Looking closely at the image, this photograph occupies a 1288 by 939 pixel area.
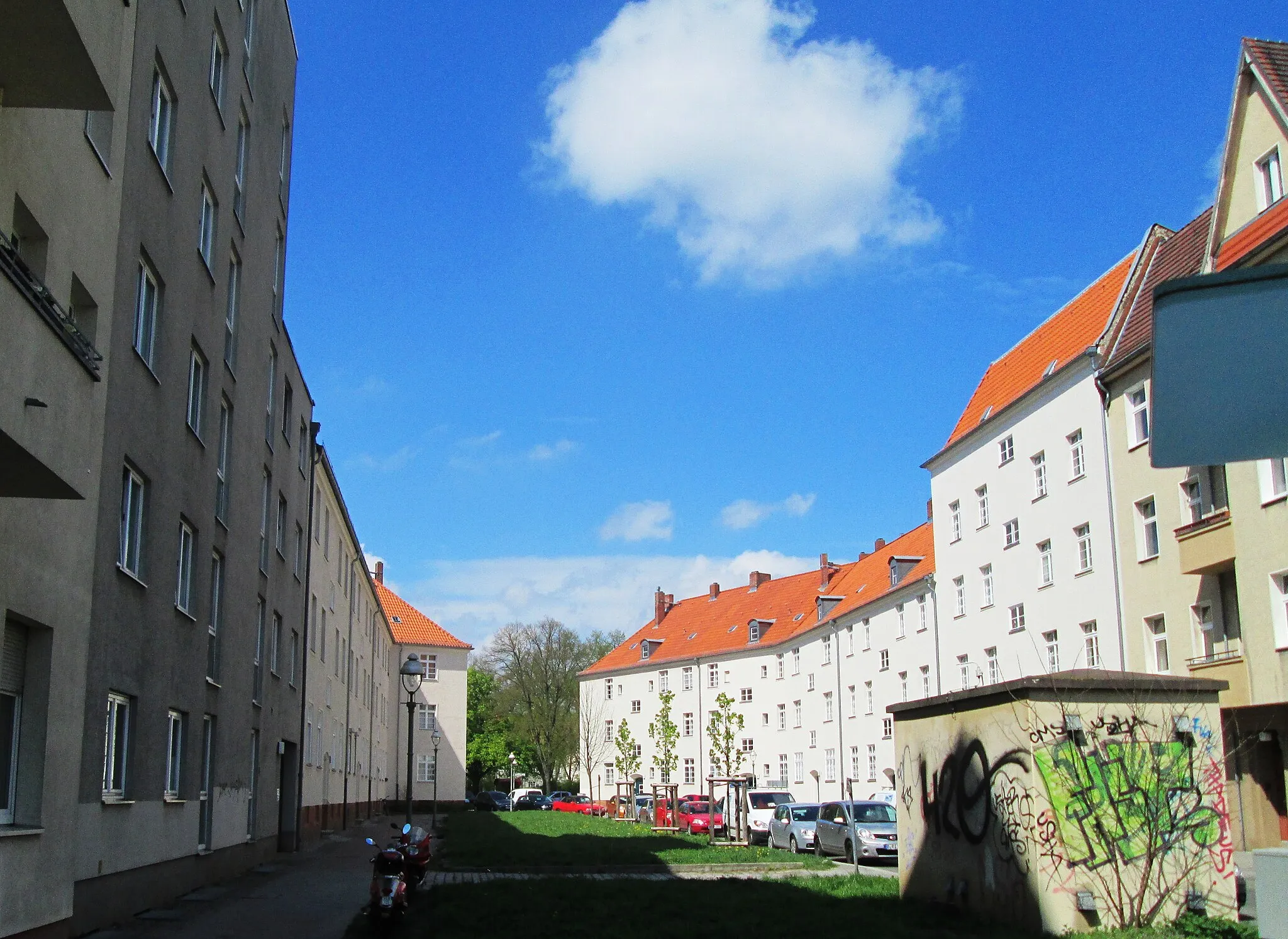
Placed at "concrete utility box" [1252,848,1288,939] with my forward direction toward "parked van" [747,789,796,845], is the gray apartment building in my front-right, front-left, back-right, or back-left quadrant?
front-left

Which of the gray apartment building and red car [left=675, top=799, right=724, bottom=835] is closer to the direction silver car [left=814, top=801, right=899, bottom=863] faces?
the gray apartment building

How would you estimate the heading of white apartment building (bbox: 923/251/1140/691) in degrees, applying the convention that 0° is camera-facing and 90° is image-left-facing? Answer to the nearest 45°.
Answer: approximately 45°

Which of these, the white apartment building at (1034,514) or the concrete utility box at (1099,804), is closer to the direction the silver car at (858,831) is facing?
the concrete utility box

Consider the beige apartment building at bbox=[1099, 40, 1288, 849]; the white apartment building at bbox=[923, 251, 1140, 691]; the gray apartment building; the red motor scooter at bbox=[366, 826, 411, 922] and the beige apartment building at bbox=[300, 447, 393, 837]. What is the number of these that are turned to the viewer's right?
2

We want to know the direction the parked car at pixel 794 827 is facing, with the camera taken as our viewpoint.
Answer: facing the viewer and to the right of the viewer

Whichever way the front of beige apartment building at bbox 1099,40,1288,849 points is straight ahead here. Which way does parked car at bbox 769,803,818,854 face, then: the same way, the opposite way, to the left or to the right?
to the left

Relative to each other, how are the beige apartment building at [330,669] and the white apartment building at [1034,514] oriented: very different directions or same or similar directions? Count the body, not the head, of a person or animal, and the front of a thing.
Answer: very different directions

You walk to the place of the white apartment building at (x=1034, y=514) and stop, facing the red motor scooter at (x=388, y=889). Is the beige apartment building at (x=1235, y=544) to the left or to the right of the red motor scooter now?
left

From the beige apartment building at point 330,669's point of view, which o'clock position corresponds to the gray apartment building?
The gray apartment building is roughly at 3 o'clock from the beige apartment building.

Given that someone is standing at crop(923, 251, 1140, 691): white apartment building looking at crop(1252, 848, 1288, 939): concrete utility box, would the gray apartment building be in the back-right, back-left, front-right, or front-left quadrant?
front-right

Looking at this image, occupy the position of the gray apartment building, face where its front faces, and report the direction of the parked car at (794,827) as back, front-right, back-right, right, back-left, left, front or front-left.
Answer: front-left
